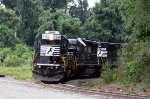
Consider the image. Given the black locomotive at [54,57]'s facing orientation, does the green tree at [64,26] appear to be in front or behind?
behind

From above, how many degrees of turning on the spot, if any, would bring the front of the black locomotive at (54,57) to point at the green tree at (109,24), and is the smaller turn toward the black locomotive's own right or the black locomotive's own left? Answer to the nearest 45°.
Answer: approximately 135° to the black locomotive's own right

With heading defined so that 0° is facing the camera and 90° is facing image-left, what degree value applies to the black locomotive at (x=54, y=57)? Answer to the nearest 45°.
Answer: approximately 45°
